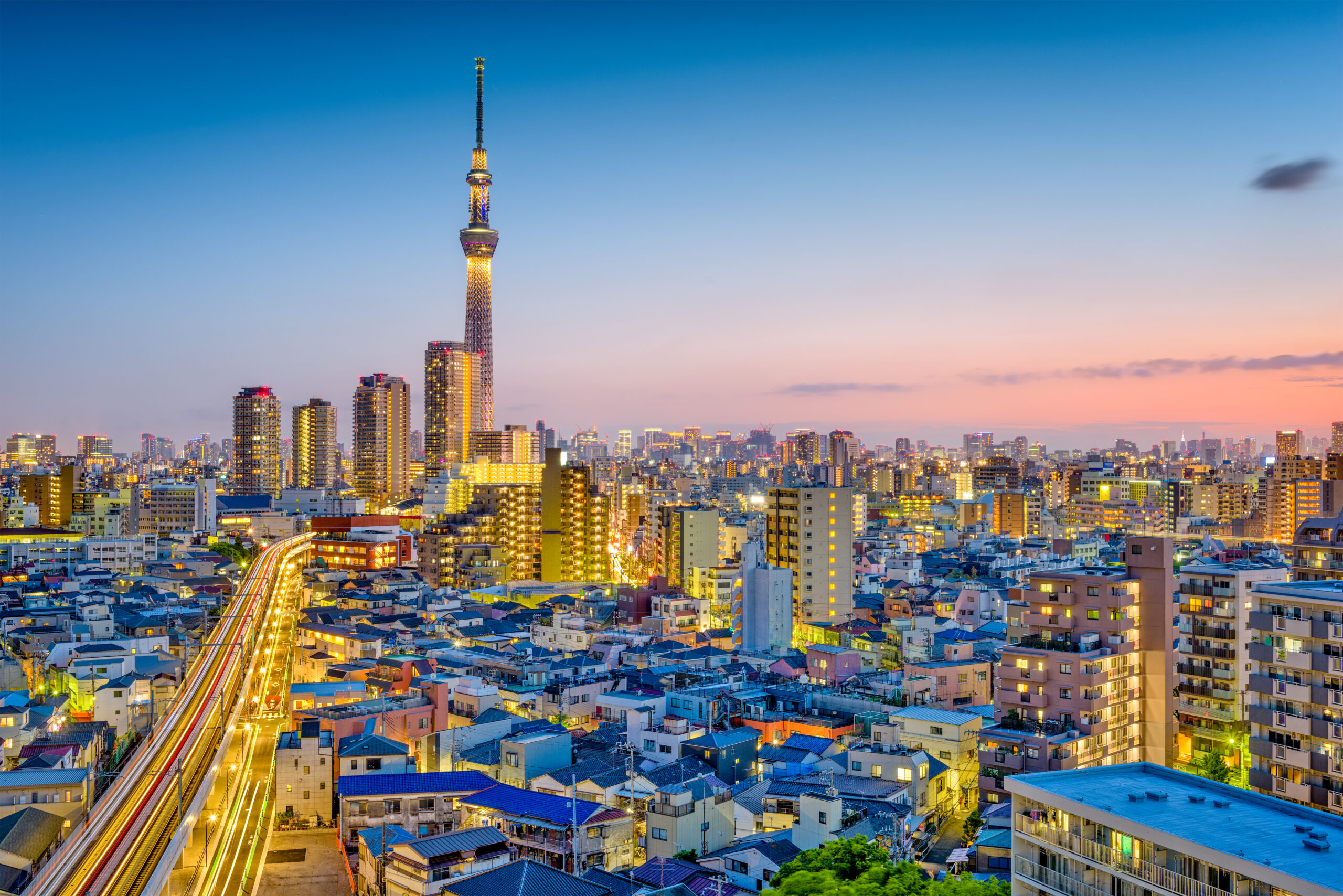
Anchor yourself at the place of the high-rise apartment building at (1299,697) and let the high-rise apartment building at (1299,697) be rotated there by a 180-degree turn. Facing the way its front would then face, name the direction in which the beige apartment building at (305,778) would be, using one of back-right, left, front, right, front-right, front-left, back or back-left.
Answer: back-left

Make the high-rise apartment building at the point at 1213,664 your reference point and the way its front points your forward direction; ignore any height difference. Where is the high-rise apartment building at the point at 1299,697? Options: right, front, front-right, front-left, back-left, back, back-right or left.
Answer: front-left

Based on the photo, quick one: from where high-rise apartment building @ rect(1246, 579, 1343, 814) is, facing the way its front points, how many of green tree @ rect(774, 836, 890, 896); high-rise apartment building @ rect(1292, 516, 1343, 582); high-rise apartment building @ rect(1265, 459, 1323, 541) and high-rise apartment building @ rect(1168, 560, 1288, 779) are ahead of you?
1

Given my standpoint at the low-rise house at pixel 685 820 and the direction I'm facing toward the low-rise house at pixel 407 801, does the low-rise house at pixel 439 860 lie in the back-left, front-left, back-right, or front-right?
front-left

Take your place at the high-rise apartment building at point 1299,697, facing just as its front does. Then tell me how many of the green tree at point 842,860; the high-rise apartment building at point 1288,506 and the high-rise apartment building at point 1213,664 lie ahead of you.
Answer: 1

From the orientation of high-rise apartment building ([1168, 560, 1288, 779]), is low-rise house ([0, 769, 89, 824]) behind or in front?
in front

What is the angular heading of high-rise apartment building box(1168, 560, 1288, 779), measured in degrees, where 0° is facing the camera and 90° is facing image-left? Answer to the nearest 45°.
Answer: approximately 45°

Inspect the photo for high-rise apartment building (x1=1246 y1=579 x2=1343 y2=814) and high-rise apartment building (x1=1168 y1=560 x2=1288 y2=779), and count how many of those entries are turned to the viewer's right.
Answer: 0

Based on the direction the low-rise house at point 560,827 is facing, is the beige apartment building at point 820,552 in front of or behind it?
behind

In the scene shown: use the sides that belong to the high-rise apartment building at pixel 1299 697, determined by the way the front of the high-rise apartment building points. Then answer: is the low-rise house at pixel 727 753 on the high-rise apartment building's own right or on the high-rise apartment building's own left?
on the high-rise apartment building's own right

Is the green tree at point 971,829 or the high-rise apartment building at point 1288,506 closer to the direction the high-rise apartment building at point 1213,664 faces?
the green tree

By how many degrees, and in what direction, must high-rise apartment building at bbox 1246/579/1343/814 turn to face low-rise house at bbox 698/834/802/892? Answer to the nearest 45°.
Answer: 0° — it already faces it

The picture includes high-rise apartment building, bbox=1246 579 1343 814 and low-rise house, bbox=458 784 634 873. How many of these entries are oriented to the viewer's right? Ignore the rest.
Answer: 0

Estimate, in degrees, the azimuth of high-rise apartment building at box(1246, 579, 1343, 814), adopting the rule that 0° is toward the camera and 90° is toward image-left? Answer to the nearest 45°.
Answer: approximately 45°

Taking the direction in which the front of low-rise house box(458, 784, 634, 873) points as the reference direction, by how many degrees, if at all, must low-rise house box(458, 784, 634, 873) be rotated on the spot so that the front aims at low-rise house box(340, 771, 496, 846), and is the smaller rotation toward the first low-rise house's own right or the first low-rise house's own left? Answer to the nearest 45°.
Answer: approximately 90° to the first low-rise house's own right

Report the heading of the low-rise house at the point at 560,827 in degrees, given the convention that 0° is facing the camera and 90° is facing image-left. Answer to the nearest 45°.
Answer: approximately 45°

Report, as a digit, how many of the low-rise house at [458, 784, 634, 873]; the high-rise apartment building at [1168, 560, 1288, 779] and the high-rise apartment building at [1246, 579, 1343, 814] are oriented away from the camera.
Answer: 0

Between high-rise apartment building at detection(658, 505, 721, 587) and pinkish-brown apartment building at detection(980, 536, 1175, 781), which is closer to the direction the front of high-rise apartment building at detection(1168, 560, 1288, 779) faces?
the pinkish-brown apartment building
